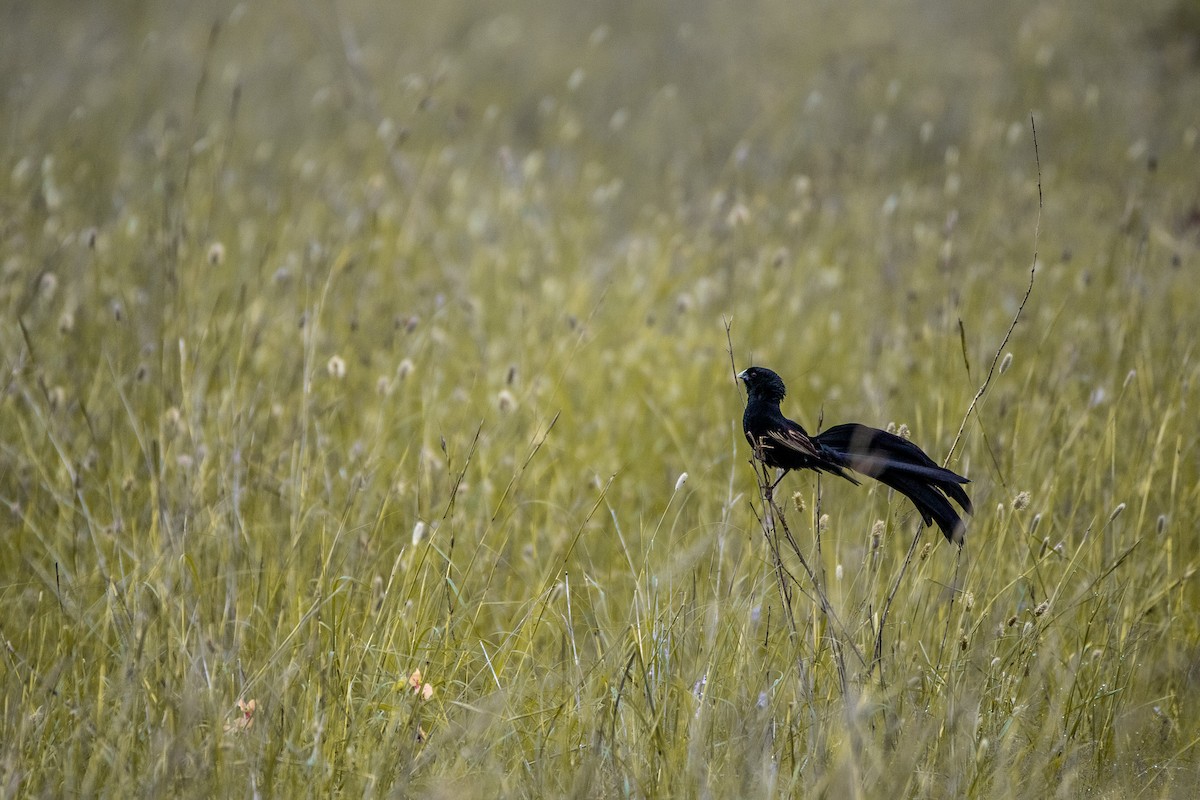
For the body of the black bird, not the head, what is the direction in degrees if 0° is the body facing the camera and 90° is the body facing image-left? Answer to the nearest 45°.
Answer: approximately 90°
